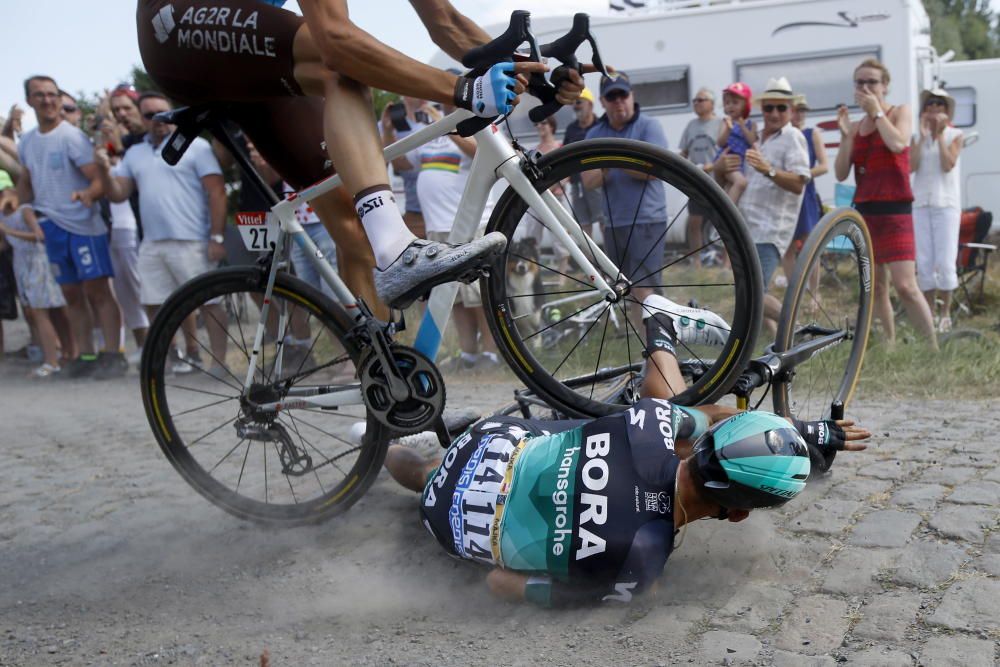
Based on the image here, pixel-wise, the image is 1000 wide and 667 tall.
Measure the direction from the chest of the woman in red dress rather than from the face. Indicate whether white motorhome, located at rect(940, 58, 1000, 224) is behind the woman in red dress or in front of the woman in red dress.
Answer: behind

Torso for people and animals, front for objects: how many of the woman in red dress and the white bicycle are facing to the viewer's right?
1

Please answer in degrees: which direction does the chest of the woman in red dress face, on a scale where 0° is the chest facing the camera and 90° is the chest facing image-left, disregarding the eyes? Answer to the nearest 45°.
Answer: approximately 45°

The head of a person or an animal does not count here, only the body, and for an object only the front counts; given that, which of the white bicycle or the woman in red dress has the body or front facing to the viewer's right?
the white bicycle

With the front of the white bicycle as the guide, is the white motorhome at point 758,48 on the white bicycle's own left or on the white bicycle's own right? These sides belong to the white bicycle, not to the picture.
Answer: on the white bicycle's own left

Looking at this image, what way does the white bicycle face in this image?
to the viewer's right

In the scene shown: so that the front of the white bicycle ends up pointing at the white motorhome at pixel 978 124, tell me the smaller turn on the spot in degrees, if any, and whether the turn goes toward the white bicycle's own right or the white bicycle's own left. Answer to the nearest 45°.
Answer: approximately 45° to the white bicycle's own left

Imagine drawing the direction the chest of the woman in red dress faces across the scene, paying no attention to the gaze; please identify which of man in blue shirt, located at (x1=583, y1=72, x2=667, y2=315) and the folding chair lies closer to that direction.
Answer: the man in blue shirt
